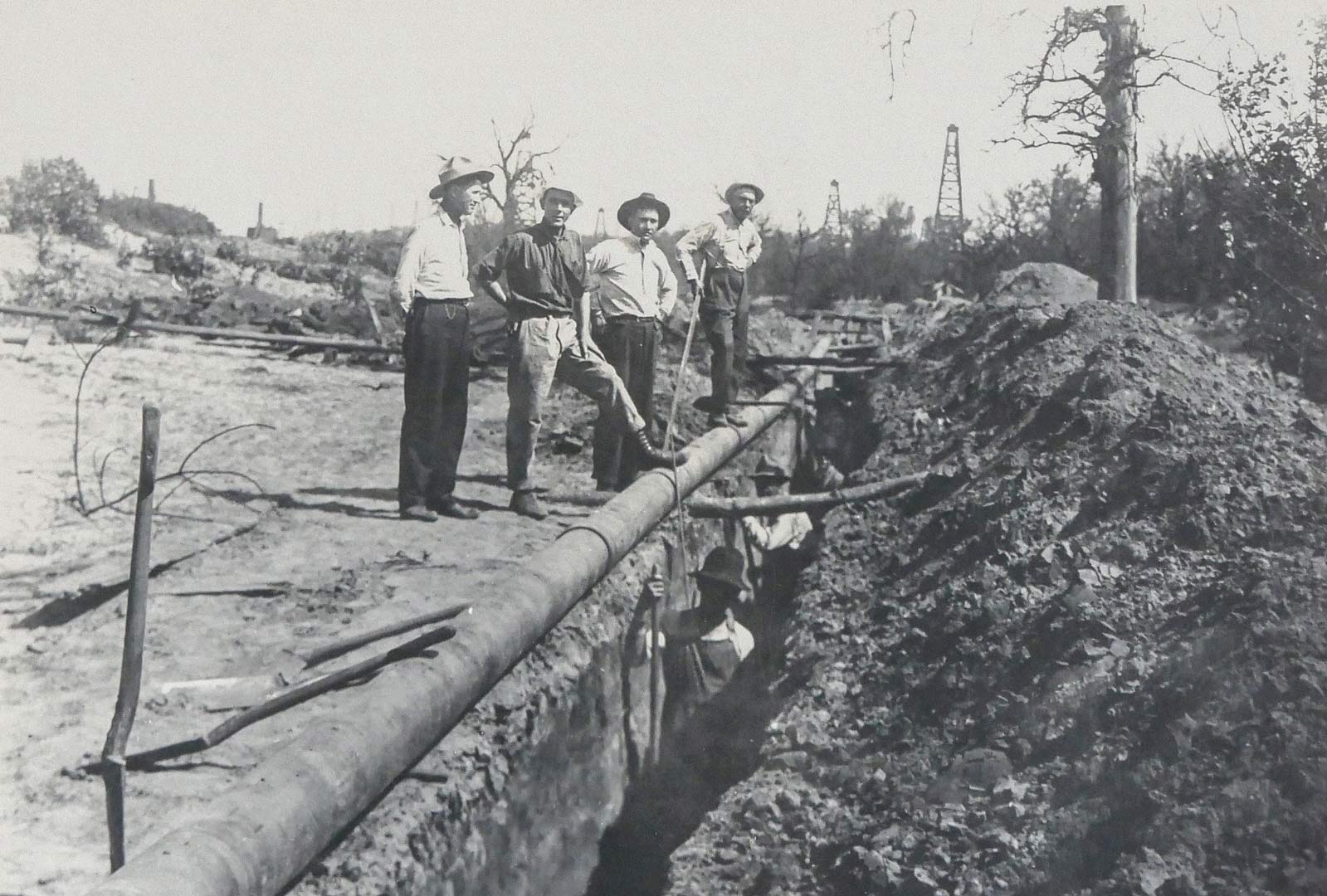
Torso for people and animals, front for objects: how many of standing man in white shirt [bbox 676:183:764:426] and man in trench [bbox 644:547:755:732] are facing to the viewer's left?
0

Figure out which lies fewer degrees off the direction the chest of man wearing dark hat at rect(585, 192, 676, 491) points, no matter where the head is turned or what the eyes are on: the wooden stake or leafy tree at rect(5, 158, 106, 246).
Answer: the wooden stake

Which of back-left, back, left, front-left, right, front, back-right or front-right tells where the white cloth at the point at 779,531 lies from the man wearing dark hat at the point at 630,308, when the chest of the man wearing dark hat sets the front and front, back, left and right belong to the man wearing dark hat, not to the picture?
left

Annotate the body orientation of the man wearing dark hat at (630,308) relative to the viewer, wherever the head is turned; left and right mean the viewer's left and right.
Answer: facing the viewer and to the right of the viewer

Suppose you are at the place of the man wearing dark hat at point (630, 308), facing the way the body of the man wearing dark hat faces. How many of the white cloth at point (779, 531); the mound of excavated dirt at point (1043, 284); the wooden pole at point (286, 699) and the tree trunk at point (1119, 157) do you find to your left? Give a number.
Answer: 3

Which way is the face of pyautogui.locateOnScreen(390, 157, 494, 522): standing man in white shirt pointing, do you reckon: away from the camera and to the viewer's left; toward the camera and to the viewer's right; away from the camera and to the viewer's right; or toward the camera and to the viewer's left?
toward the camera and to the viewer's right

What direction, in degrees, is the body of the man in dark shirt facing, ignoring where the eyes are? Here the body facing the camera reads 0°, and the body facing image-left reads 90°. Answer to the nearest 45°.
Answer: approximately 315°

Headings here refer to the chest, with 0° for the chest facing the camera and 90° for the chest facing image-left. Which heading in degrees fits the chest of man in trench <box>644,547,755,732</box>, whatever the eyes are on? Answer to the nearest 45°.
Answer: approximately 0°

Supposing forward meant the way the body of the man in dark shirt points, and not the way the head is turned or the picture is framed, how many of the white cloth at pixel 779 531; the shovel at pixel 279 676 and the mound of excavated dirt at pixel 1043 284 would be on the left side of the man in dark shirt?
2

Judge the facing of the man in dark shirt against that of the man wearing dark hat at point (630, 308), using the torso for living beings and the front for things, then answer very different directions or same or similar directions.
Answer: same or similar directions

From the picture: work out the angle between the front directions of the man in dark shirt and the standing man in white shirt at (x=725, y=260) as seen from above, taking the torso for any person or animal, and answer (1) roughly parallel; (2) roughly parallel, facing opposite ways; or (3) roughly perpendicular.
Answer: roughly parallel

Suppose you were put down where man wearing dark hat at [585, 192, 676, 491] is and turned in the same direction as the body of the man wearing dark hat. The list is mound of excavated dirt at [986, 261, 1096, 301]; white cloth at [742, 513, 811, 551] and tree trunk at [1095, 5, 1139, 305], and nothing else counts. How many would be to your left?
3

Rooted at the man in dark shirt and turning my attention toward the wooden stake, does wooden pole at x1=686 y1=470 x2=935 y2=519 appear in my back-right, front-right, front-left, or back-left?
back-left

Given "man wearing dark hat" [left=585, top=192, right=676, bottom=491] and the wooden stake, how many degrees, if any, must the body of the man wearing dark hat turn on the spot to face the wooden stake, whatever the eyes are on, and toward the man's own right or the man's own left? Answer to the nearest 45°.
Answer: approximately 45° to the man's own right
